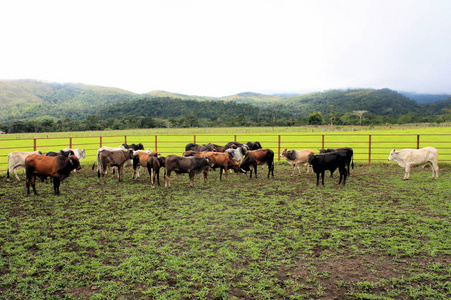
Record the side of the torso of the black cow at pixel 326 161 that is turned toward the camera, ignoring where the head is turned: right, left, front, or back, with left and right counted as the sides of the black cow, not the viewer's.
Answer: left

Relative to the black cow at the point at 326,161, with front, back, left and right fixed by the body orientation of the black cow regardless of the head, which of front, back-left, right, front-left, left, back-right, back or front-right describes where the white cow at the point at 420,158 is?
back-right

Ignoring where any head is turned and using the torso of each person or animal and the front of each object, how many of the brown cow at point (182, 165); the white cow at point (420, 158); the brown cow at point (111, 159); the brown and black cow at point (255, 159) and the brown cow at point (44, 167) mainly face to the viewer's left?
2

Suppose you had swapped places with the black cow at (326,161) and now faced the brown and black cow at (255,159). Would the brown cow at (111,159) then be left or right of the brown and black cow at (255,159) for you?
left

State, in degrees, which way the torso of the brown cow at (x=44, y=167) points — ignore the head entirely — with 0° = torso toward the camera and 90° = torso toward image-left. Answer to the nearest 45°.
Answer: approximately 270°

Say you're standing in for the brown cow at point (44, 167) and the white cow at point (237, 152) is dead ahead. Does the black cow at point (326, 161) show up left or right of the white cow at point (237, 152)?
right
